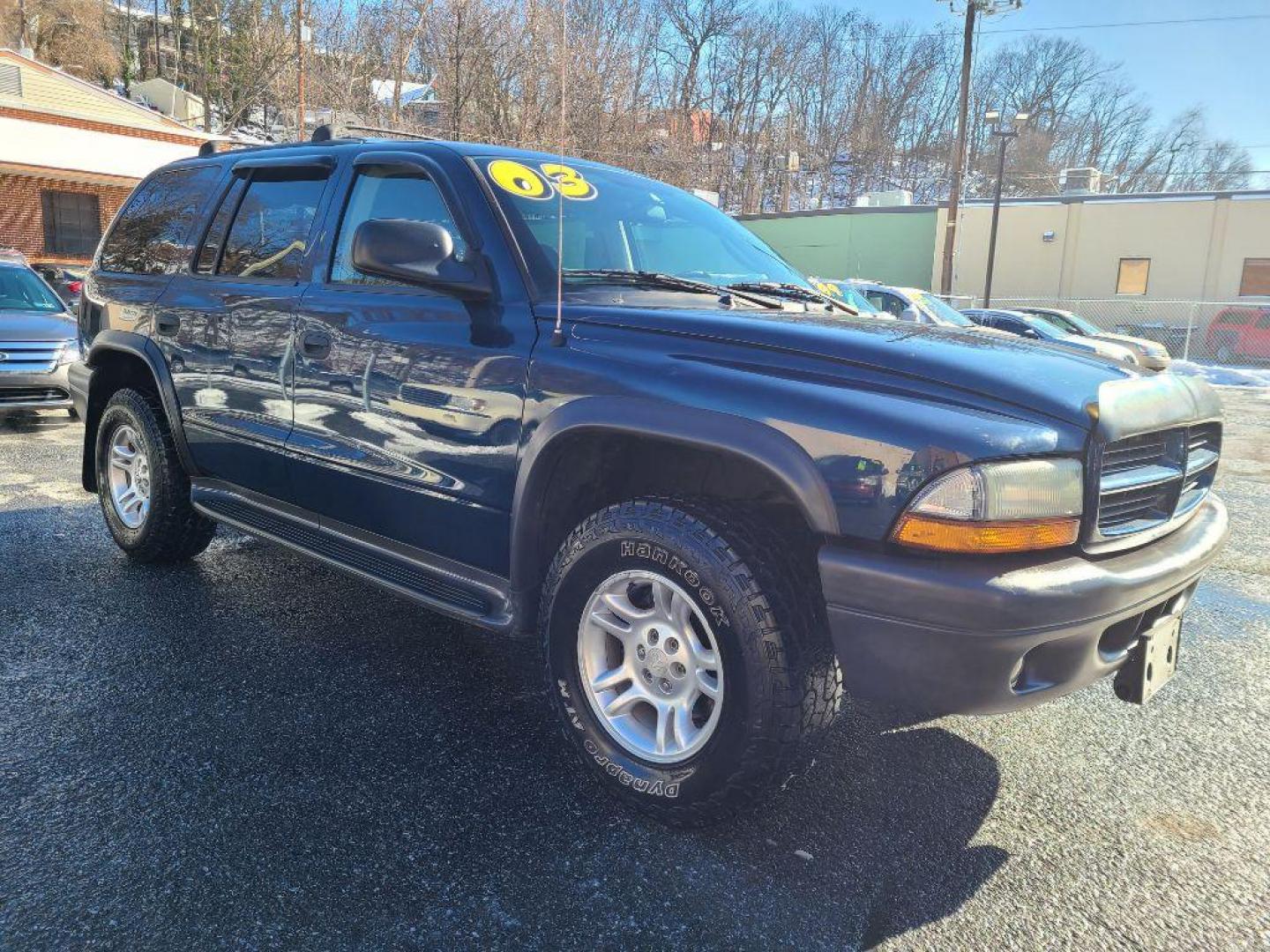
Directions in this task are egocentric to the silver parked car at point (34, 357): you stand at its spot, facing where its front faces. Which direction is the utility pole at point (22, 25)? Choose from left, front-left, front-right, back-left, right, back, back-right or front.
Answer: back

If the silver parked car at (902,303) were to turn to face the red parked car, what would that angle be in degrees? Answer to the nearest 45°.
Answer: approximately 90° to its left

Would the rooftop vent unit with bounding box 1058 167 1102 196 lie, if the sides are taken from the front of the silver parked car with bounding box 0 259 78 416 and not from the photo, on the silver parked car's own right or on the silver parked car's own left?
on the silver parked car's own left

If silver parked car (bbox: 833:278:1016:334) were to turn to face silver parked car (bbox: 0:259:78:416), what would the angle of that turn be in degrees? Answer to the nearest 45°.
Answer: approximately 90° to its right

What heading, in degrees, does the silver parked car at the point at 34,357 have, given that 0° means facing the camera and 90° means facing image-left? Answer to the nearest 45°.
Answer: approximately 0°
